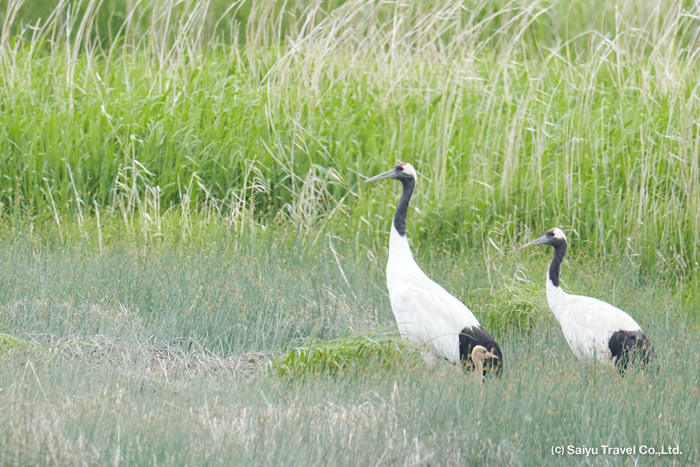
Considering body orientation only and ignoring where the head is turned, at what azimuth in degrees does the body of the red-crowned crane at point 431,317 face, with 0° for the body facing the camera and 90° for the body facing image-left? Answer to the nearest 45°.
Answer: approximately 90°
